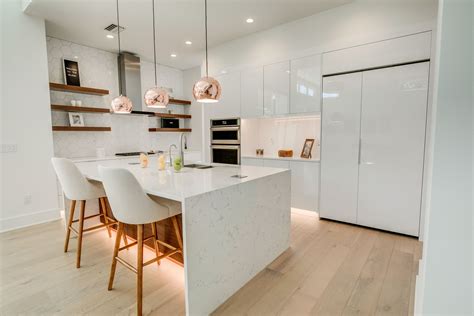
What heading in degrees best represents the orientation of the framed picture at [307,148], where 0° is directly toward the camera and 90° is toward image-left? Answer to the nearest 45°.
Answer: approximately 45°

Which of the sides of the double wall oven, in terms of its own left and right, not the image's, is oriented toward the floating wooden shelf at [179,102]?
right

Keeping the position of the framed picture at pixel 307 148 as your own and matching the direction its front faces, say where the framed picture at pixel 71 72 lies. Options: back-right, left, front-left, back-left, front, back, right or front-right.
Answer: front-right

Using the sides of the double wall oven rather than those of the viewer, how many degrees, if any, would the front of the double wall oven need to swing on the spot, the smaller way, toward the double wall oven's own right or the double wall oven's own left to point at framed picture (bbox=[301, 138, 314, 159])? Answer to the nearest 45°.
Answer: approximately 90° to the double wall oven's own left

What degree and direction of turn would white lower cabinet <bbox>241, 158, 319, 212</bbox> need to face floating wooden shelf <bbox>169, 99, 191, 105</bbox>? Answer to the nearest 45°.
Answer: approximately 90° to its right

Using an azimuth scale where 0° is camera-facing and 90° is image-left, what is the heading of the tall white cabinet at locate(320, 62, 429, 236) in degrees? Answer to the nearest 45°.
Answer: approximately 45°

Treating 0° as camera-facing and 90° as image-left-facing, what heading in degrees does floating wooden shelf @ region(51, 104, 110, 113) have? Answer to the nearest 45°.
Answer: approximately 315°

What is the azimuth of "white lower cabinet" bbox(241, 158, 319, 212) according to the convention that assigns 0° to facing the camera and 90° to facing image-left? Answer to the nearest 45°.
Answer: approximately 45°
